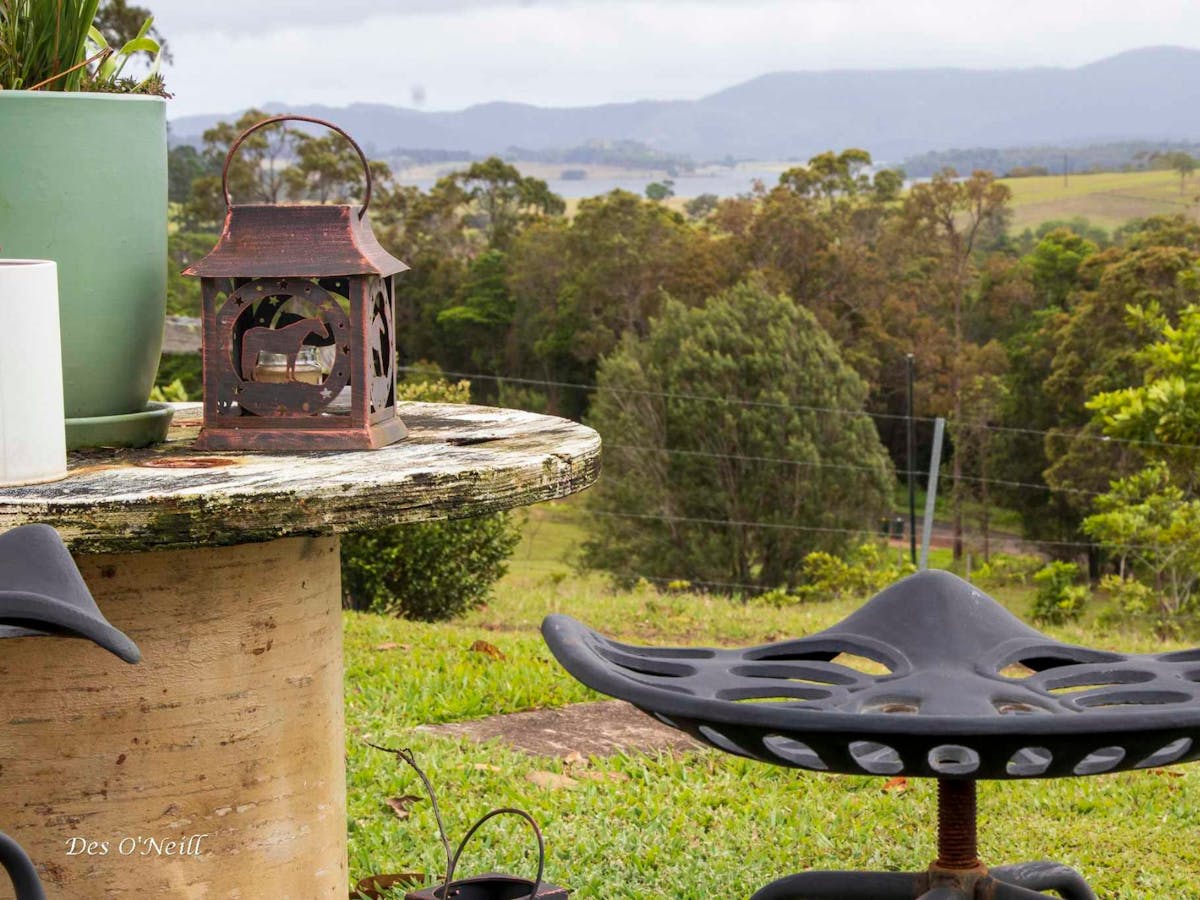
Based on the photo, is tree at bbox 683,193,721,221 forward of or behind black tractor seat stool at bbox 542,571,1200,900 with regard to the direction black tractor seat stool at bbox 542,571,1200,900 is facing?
forward

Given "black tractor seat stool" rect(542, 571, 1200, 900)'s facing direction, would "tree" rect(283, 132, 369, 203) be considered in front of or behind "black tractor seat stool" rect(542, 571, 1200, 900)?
in front

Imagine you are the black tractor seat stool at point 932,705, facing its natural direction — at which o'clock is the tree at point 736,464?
The tree is roughly at 12 o'clock from the black tractor seat stool.

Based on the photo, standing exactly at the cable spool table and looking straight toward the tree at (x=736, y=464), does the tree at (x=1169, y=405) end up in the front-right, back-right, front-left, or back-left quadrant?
front-right

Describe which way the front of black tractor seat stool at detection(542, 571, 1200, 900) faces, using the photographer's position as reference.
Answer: facing away from the viewer

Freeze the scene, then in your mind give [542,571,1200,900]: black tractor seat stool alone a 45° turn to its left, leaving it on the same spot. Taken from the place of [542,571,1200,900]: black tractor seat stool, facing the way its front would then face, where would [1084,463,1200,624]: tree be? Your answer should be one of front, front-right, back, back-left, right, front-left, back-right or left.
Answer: front-right

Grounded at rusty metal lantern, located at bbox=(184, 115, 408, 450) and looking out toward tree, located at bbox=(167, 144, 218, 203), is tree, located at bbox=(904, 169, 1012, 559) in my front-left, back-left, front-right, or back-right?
front-right

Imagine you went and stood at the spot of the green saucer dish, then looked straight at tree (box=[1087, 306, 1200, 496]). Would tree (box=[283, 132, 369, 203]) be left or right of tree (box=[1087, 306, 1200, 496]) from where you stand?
left

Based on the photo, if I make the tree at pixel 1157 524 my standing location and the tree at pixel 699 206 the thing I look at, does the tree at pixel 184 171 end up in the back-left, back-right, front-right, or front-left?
front-left

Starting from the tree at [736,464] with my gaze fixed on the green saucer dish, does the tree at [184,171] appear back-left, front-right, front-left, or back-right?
back-right
